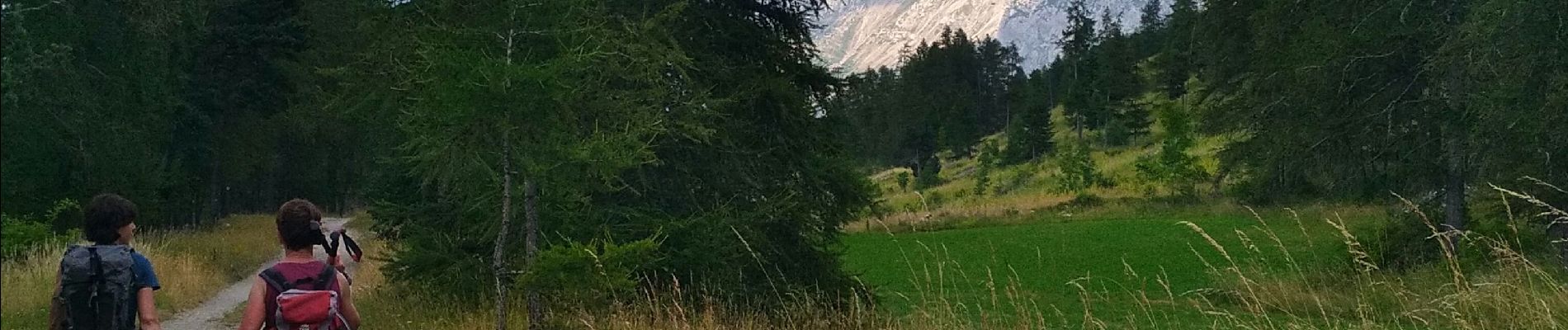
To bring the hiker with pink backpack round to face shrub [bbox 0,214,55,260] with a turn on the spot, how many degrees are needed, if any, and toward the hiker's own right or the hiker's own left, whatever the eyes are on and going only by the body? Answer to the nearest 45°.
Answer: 0° — they already face it

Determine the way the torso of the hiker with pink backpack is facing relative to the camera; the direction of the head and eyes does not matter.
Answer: away from the camera

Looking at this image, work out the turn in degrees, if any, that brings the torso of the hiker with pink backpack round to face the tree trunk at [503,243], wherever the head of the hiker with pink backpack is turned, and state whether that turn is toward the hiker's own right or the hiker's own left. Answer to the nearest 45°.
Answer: approximately 45° to the hiker's own right

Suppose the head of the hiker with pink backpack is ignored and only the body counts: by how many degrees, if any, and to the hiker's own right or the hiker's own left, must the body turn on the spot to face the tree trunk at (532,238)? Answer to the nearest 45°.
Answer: approximately 45° to the hiker's own right
